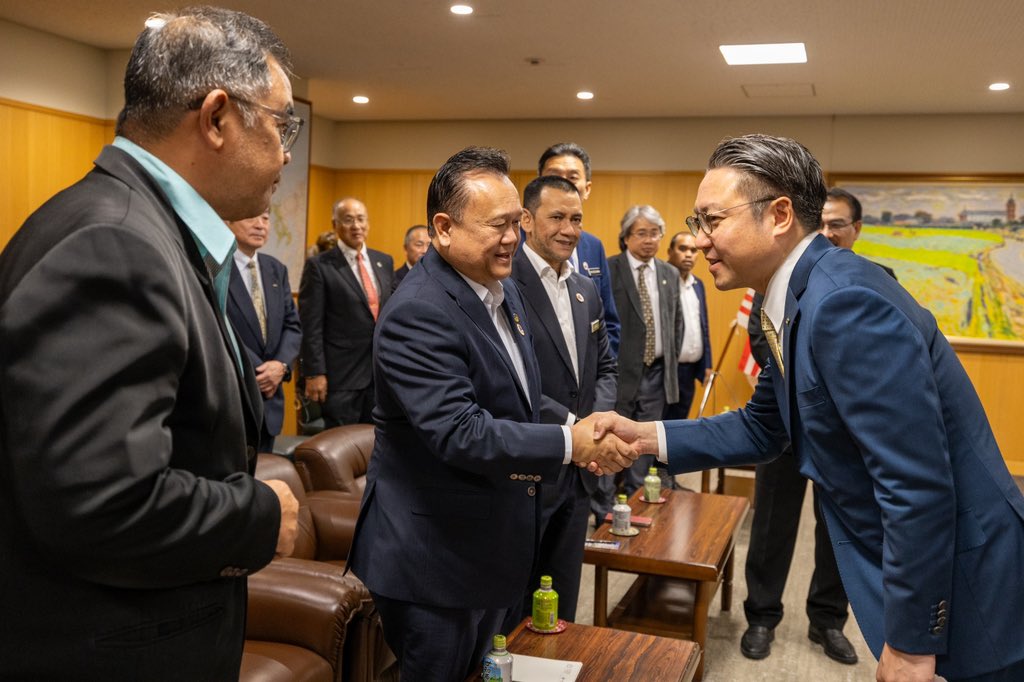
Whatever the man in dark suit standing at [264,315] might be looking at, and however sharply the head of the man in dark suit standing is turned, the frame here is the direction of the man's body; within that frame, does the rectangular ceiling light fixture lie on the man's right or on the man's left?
on the man's left

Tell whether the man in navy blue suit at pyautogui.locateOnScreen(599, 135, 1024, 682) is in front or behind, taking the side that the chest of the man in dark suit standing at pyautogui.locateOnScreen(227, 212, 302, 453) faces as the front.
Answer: in front

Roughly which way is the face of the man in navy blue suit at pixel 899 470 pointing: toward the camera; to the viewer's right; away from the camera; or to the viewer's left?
to the viewer's left

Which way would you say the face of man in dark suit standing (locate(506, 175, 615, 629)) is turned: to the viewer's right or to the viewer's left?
to the viewer's right

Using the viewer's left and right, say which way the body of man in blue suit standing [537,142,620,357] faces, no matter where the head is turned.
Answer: facing the viewer

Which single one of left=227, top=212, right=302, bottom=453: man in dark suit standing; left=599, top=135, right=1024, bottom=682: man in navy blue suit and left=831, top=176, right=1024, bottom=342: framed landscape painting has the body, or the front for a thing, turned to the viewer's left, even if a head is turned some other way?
the man in navy blue suit

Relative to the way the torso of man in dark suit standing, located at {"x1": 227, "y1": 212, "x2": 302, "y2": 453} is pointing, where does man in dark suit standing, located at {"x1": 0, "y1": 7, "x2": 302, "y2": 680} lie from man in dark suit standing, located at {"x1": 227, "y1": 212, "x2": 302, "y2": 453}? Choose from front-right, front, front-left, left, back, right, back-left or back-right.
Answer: front-right

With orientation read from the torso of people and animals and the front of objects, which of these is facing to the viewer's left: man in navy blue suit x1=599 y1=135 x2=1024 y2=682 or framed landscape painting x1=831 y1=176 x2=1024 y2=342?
the man in navy blue suit

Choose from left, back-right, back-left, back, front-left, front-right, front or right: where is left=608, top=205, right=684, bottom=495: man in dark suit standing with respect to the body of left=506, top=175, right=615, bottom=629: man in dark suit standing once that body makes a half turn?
front-right

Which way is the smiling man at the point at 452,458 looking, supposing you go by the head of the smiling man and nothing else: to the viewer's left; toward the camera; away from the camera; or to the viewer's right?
to the viewer's right

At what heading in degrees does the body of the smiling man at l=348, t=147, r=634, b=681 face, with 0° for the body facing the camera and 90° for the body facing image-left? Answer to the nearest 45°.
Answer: approximately 315°

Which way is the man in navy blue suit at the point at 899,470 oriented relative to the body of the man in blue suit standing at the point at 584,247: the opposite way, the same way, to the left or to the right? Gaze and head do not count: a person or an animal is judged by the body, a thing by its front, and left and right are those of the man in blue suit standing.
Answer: to the right

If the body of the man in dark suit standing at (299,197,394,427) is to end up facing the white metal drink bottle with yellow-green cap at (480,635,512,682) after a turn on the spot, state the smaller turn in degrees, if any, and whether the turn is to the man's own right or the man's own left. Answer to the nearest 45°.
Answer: approximately 45° to the man's own right

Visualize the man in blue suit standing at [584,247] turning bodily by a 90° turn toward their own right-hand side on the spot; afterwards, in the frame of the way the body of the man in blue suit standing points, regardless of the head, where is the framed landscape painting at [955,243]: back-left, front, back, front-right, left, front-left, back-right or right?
back-right

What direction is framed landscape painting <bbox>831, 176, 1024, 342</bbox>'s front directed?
toward the camera
